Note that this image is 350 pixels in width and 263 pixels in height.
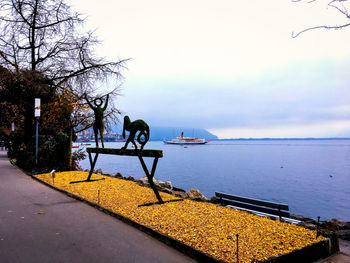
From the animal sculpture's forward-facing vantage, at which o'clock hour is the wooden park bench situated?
The wooden park bench is roughly at 7 o'clock from the animal sculpture.

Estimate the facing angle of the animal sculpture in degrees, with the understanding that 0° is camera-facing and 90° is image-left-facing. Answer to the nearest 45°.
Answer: approximately 90°

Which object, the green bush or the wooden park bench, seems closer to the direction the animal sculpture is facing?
the green bush

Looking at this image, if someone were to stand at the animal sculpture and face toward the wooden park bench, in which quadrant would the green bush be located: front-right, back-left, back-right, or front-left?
back-left

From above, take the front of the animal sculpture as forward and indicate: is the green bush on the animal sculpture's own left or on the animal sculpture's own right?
on the animal sculpture's own right
